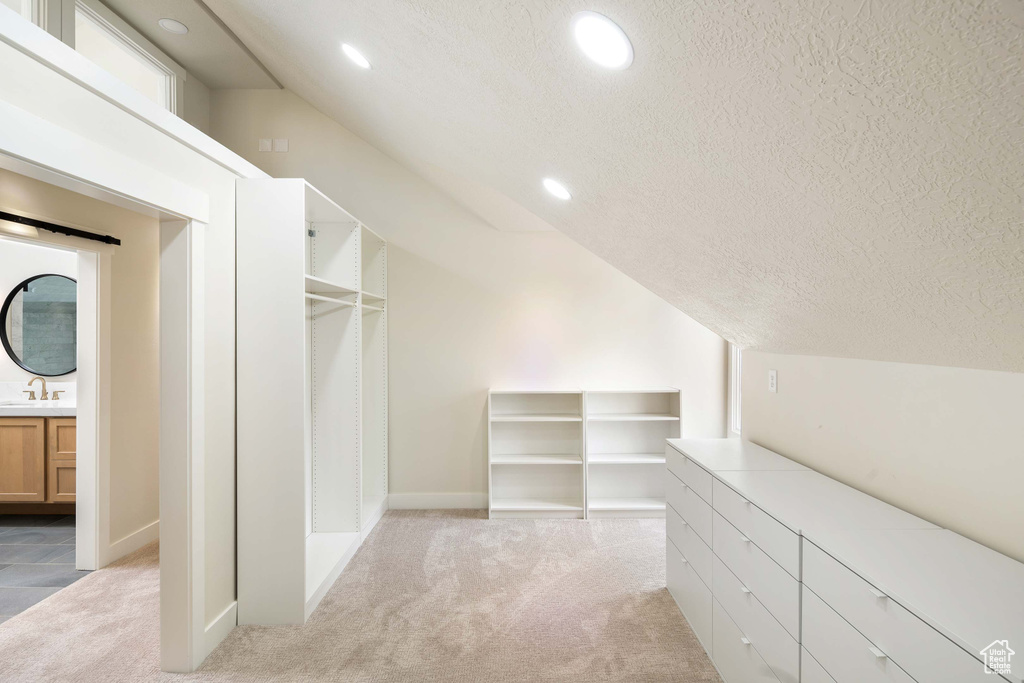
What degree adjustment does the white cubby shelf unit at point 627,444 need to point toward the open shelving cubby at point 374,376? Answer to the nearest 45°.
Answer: approximately 90° to its right

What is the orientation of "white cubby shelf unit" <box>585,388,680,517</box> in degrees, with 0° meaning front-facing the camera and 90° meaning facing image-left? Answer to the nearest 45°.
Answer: approximately 0°

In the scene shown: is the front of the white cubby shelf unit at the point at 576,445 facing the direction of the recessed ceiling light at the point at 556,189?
yes

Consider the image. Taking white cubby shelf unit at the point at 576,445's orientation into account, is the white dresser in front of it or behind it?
in front

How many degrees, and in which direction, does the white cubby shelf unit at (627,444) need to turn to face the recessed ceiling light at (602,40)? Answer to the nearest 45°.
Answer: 0° — it already faces it

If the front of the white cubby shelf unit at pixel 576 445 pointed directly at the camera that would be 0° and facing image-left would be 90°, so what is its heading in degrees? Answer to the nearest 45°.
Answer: approximately 0°

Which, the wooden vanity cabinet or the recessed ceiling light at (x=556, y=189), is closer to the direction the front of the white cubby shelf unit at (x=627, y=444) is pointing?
the recessed ceiling light

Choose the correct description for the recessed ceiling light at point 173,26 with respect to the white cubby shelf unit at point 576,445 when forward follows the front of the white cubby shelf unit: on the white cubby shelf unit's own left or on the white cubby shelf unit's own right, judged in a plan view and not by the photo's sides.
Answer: on the white cubby shelf unit's own right

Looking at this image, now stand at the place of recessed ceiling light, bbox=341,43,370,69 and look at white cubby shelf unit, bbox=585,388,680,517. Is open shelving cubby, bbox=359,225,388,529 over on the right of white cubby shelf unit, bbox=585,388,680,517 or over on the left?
left
